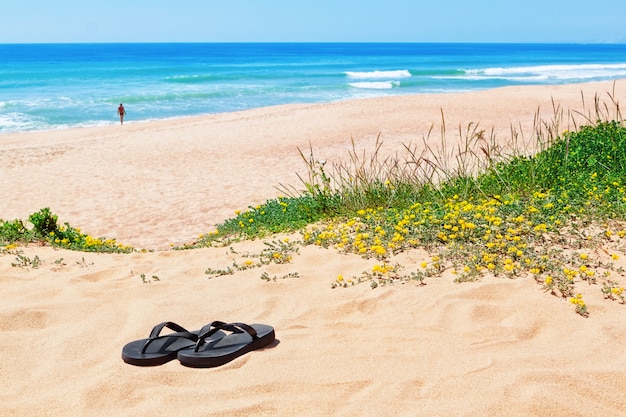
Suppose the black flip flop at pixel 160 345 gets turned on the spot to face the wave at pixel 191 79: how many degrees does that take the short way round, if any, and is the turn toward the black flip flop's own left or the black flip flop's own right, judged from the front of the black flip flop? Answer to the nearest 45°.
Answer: approximately 135° to the black flip flop's own right

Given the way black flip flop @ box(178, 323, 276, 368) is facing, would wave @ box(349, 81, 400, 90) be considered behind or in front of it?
behind

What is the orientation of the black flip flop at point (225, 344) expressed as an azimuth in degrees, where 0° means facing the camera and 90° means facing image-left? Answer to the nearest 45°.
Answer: approximately 45°

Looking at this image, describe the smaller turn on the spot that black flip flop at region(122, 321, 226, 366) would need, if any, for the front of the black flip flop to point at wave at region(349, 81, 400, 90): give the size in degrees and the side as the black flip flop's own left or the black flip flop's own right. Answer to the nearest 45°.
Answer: approximately 135° to the black flip flop's own right

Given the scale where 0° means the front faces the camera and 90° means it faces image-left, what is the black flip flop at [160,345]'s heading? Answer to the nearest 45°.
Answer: approximately 45°
